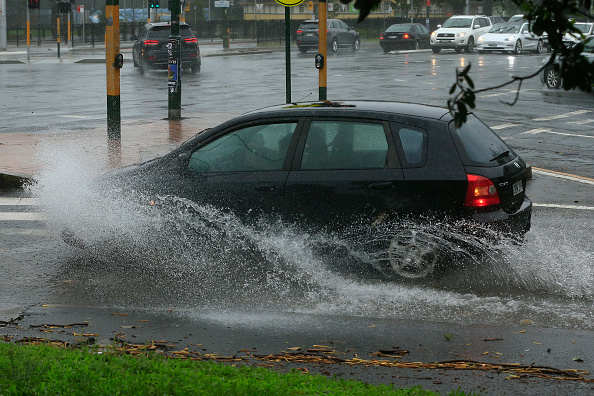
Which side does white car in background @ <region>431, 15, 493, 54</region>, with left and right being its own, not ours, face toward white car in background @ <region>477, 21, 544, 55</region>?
left

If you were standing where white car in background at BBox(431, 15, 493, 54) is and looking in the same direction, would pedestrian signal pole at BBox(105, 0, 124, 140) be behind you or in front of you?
in front

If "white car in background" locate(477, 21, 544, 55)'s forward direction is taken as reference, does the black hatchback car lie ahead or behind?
ahead

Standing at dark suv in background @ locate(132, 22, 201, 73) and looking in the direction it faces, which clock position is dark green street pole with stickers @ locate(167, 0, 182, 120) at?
The dark green street pole with stickers is roughly at 6 o'clock from the dark suv in background.

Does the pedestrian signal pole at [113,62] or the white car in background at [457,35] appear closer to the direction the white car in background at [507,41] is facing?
the pedestrian signal pole

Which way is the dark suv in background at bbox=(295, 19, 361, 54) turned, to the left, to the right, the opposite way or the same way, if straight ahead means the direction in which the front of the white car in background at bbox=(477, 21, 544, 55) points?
the opposite way

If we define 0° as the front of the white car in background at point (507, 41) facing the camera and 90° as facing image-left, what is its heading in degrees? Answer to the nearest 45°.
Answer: approximately 45°

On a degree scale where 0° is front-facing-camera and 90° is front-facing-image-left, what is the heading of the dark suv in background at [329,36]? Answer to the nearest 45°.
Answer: approximately 225°

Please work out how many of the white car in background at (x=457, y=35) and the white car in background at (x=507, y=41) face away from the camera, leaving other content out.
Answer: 0

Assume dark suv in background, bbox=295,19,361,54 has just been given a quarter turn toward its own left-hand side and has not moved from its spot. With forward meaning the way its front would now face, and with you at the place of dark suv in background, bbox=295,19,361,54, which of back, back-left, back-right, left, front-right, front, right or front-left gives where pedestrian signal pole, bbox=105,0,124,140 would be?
back-left

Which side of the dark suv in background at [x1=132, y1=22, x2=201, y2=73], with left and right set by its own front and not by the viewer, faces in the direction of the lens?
back

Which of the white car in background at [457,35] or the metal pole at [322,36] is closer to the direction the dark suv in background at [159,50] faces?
the white car in background

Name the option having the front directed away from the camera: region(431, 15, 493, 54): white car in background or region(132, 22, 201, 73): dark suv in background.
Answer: the dark suv in background

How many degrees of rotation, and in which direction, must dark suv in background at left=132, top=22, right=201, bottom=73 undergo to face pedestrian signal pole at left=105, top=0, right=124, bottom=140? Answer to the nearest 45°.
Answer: approximately 180°

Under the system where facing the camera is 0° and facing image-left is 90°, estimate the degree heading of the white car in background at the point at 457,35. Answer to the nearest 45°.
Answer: approximately 45°

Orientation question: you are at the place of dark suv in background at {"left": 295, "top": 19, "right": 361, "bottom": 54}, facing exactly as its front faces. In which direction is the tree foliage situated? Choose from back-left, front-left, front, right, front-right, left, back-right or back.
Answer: back-right
